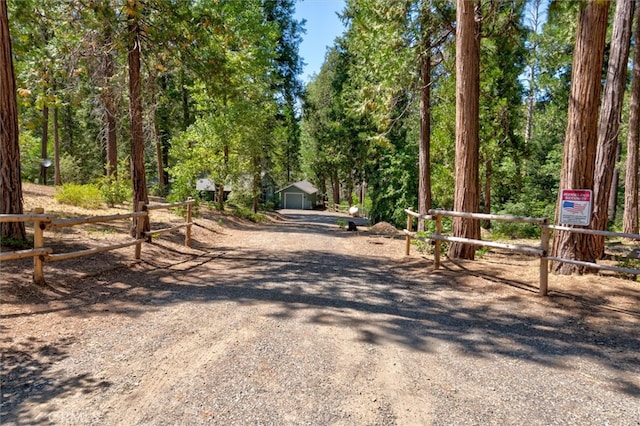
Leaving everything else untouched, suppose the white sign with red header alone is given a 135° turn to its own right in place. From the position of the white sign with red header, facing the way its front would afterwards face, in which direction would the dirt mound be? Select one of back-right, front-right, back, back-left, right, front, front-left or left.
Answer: front

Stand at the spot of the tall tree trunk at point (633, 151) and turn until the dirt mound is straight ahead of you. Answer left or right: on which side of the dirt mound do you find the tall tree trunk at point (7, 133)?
left

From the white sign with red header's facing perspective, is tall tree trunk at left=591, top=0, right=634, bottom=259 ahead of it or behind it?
behind

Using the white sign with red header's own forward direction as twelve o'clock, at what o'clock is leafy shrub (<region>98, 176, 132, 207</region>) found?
The leafy shrub is roughly at 3 o'clock from the white sign with red header.

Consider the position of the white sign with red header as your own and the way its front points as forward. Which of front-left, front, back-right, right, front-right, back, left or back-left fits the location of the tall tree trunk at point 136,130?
right

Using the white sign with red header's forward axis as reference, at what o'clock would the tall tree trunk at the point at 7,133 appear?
The tall tree trunk is roughly at 2 o'clock from the white sign with red header.

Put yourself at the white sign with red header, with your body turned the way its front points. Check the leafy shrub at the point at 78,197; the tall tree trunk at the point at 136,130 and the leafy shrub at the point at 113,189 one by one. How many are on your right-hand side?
3

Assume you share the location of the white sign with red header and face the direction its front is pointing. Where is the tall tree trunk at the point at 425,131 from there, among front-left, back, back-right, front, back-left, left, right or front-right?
back-right

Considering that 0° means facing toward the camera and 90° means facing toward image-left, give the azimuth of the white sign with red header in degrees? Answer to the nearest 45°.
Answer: approximately 0°

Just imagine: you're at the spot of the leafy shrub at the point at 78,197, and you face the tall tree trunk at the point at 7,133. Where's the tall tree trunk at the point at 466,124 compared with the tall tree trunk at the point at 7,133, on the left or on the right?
left

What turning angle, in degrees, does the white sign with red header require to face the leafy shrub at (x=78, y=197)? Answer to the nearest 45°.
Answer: approximately 90° to its right

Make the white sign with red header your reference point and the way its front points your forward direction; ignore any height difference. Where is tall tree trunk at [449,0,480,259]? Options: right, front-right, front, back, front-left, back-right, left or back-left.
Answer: back-right
